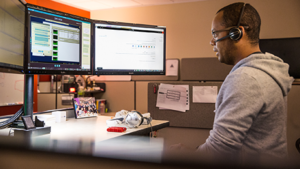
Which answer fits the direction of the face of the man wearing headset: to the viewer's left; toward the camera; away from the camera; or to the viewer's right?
to the viewer's left

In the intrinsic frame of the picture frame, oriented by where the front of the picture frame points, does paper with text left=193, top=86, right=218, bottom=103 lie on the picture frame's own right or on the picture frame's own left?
on the picture frame's own left

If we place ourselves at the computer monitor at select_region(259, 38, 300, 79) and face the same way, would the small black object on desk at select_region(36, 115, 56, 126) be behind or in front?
in front

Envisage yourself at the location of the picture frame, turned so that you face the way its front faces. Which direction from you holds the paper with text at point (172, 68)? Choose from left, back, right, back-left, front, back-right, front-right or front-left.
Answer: back-left

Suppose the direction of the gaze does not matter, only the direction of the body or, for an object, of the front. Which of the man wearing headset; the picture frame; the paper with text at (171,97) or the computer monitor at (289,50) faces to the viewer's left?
the man wearing headset

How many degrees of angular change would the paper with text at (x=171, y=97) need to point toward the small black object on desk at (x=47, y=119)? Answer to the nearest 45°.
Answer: approximately 45° to its right

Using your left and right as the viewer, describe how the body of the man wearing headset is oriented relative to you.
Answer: facing to the left of the viewer

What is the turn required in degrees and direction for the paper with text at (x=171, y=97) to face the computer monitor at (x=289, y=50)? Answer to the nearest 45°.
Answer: approximately 135° to its left

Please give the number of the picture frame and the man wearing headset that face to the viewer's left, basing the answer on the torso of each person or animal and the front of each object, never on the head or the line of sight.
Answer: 1
